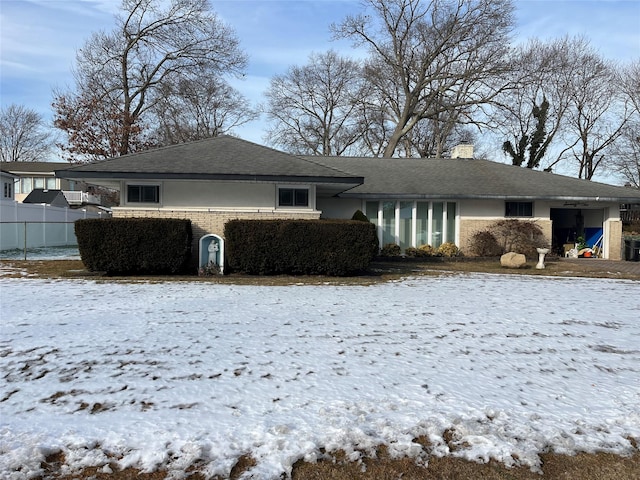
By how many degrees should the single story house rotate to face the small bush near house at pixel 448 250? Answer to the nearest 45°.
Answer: approximately 90° to its left

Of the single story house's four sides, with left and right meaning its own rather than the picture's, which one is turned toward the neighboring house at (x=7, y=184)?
right

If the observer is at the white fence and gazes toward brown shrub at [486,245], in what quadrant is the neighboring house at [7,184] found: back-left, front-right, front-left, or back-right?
back-left

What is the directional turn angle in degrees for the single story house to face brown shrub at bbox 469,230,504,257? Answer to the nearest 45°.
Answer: approximately 90° to its left

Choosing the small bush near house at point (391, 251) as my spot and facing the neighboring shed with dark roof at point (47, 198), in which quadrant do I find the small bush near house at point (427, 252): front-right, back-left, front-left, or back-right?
back-right

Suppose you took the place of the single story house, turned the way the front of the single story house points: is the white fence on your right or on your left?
on your right

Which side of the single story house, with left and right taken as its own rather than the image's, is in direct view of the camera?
front
